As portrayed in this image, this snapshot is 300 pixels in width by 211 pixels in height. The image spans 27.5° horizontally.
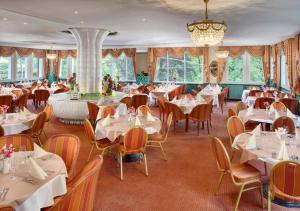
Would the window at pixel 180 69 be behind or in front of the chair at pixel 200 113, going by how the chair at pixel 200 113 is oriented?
in front

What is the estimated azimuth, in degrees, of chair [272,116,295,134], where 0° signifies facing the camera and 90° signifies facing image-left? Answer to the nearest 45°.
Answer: approximately 0°

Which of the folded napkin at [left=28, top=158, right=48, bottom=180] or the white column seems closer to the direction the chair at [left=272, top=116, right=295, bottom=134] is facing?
the folded napkin

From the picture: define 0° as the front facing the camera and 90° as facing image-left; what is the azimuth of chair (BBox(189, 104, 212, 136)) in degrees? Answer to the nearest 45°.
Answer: approximately 135°

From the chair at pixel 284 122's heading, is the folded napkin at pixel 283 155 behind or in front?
in front

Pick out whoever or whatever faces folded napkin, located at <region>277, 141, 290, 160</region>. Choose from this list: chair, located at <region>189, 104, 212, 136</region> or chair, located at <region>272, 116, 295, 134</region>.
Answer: chair, located at <region>272, 116, 295, 134</region>

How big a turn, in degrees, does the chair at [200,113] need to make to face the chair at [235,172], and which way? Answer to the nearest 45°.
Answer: approximately 135° to its left

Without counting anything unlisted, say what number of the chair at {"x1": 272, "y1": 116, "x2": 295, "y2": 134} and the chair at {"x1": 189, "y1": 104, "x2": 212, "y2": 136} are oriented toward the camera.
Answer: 1
